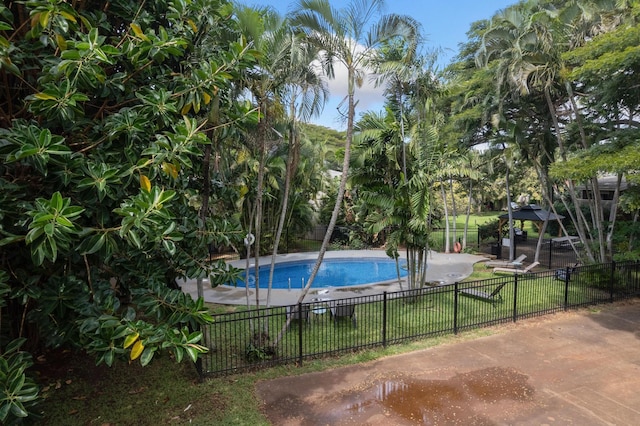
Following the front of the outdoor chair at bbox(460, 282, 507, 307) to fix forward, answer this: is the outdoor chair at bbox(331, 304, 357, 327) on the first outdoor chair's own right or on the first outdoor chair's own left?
on the first outdoor chair's own left

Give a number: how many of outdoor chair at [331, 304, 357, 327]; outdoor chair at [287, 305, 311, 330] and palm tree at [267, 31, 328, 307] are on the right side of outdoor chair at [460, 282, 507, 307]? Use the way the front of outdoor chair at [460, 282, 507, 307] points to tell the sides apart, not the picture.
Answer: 0

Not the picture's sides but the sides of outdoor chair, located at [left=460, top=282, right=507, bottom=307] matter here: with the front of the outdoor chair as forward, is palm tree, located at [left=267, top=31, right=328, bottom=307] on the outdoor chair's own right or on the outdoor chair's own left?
on the outdoor chair's own left

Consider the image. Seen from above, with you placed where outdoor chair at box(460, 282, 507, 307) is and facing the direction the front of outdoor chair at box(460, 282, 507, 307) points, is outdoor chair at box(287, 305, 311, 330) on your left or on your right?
on your left

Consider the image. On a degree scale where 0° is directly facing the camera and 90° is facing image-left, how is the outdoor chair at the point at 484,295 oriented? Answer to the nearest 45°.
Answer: approximately 135°

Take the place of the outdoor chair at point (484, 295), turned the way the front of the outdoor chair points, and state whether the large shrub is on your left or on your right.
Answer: on your left
